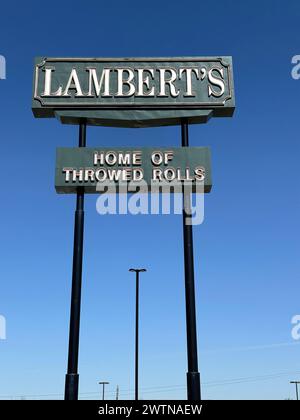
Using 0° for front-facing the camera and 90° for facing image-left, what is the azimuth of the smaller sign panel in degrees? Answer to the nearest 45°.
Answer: approximately 0°

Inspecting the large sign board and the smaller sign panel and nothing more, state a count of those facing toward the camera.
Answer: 2
